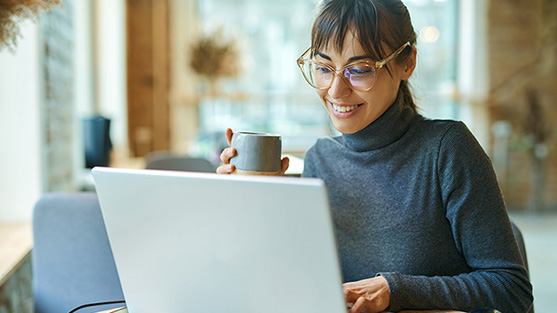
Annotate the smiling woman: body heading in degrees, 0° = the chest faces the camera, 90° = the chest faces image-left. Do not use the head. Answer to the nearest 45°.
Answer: approximately 45°

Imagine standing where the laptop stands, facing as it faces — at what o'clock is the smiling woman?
The smiling woman is roughly at 12 o'clock from the laptop.

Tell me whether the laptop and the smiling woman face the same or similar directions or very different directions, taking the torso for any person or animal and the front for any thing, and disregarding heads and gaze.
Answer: very different directions

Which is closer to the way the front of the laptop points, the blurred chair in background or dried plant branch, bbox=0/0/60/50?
the blurred chair in background

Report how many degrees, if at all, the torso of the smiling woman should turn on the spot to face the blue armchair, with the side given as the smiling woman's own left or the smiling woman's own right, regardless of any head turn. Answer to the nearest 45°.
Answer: approximately 45° to the smiling woman's own right

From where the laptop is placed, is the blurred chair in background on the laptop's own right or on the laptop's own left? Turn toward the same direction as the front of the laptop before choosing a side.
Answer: on the laptop's own left

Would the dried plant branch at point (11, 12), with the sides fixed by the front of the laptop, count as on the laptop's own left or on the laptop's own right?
on the laptop's own left

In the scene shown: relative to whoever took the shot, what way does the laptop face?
facing away from the viewer and to the right of the viewer
